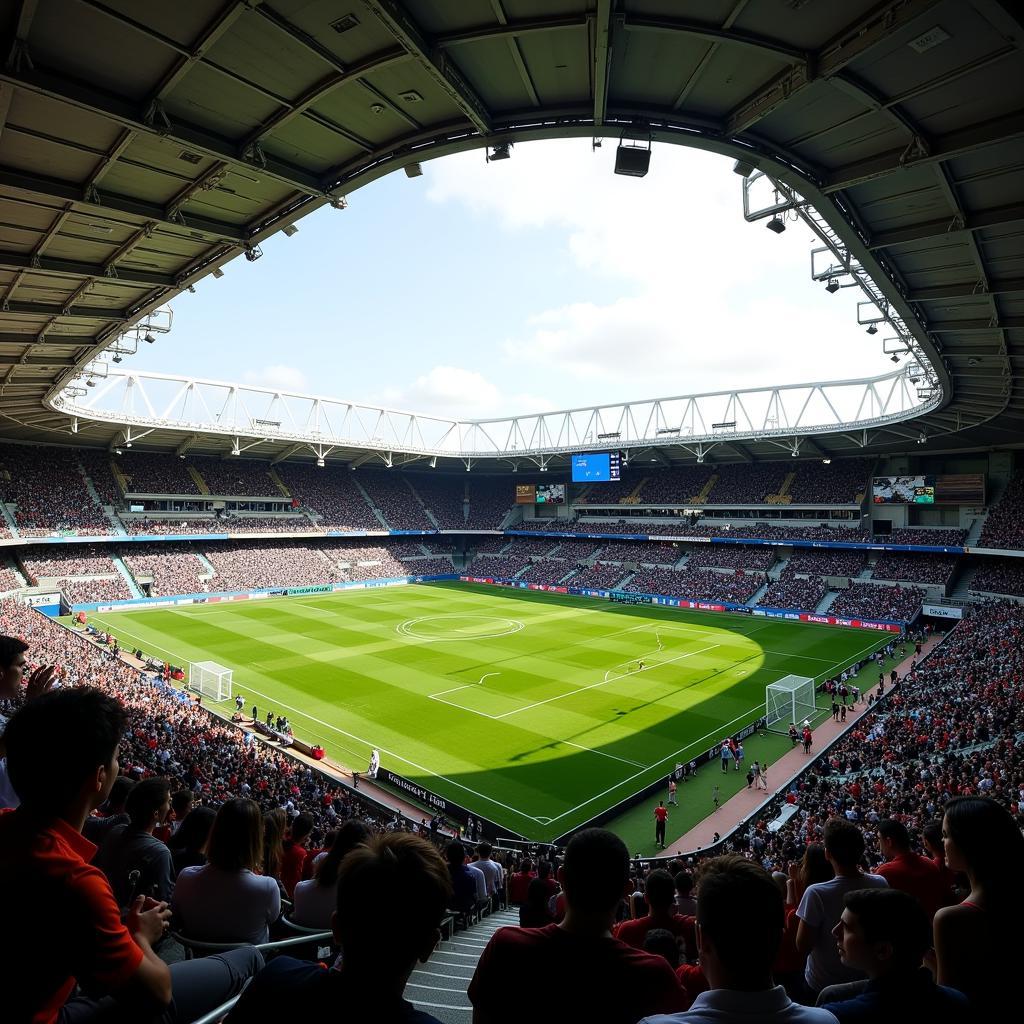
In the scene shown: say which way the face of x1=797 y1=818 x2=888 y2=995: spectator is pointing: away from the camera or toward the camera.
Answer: away from the camera

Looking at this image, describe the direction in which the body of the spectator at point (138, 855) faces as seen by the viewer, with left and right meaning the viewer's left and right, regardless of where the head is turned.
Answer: facing away from the viewer and to the right of the viewer

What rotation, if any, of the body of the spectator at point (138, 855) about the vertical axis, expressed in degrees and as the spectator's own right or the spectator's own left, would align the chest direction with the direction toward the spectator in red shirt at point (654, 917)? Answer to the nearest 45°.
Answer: approximately 45° to the spectator's own right

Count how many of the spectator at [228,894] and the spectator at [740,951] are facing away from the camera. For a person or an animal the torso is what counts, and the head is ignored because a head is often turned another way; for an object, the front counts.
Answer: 2

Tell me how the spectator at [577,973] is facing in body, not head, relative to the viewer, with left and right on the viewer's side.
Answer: facing away from the viewer

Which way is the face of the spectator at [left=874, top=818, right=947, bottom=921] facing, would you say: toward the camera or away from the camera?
away from the camera

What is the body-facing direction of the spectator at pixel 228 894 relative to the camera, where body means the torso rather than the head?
away from the camera

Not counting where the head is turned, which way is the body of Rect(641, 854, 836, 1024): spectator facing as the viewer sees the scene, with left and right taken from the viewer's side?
facing away from the viewer

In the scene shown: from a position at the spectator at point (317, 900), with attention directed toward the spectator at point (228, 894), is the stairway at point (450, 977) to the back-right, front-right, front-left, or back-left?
back-left
